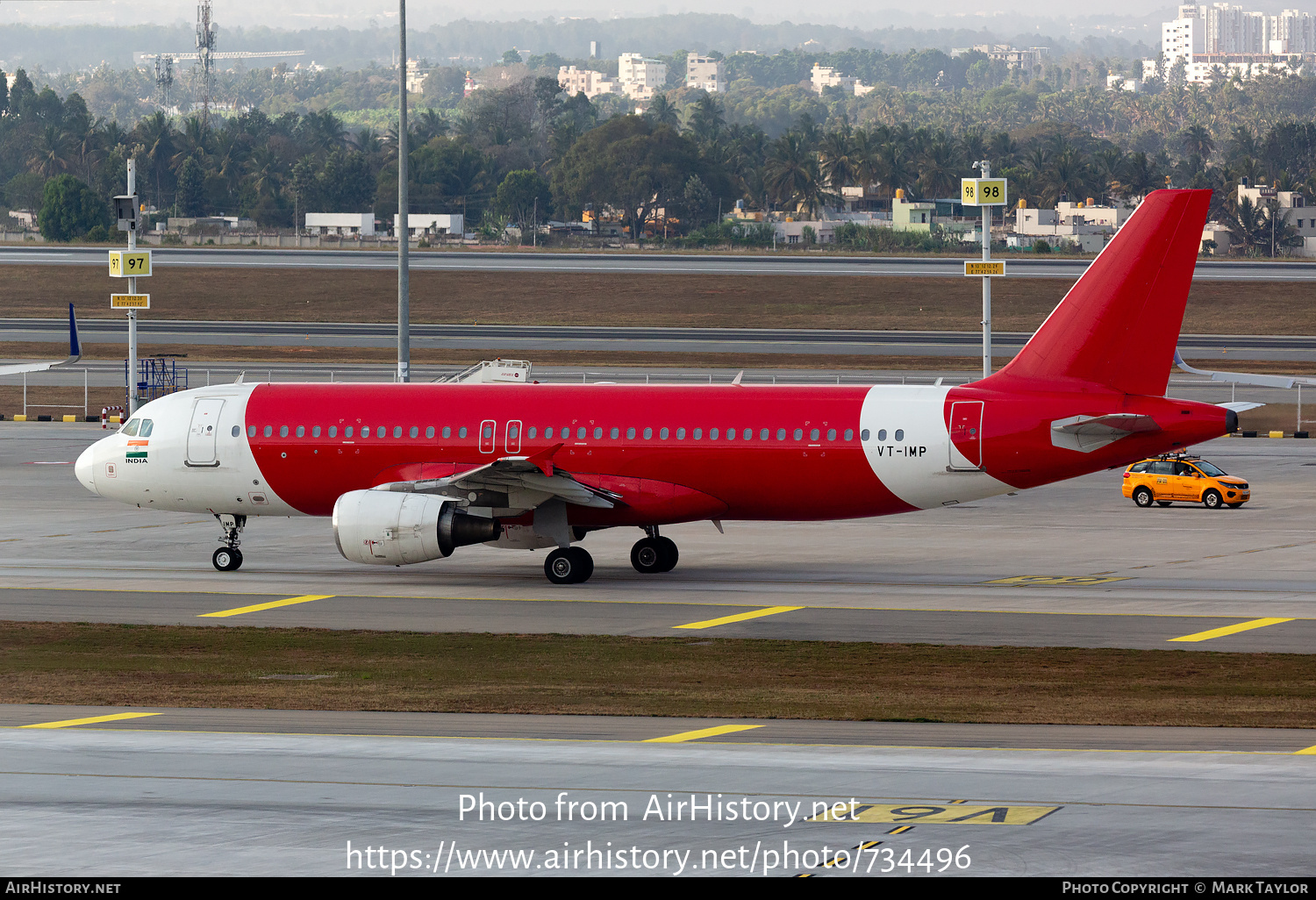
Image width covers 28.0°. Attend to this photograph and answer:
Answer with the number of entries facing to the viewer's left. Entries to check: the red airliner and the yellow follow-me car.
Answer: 1

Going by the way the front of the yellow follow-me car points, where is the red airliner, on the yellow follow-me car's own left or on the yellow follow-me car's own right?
on the yellow follow-me car's own right

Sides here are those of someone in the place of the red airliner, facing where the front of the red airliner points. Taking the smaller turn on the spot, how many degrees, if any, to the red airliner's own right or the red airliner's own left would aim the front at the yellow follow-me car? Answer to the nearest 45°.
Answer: approximately 135° to the red airliner's own right

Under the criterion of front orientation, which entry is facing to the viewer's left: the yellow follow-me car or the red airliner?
the red airliner

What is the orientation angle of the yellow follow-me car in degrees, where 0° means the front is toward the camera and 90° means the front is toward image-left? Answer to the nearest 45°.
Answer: approximately 315°

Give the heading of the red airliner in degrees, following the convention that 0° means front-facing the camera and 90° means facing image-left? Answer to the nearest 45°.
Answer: approximately 90°
